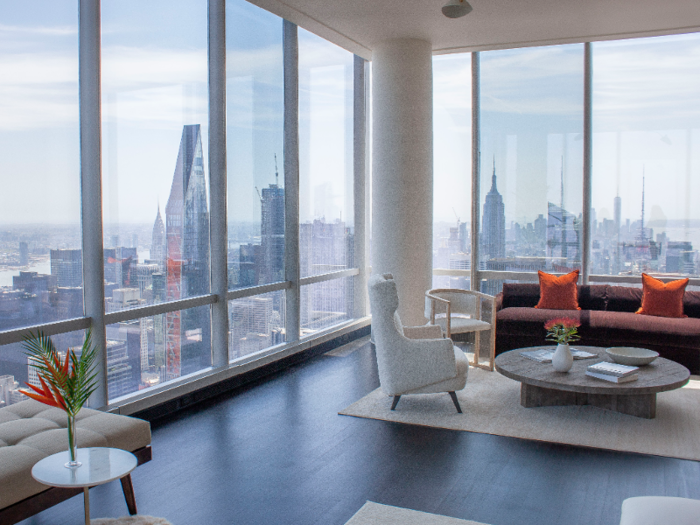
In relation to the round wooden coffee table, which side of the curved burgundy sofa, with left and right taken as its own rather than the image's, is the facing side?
front

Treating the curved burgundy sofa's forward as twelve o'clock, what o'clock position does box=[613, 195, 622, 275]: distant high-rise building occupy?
The distant high-rise building is roughly at 6 o'clock from the curved burgundy sofa.

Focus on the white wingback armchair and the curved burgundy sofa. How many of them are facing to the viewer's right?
1

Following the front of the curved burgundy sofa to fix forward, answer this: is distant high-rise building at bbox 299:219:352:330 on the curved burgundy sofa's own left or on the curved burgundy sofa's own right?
on the curved burgundy sofa's own right

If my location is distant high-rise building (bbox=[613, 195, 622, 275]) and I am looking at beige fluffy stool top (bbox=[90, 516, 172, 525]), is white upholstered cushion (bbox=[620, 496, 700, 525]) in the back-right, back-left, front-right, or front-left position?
front-left

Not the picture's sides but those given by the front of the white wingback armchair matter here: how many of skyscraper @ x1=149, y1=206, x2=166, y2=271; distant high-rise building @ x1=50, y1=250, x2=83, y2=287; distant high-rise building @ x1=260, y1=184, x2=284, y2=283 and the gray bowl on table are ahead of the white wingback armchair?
1

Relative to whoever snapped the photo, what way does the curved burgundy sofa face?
facing the viewer

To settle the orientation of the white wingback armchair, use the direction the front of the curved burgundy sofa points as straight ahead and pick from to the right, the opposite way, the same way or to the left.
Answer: to the left

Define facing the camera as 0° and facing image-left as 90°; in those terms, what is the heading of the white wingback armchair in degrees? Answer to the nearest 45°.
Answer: approximately 270°

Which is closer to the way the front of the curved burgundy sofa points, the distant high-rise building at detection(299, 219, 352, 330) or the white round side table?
the white round side table

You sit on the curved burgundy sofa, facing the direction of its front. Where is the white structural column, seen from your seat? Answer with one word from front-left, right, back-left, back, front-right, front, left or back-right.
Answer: right

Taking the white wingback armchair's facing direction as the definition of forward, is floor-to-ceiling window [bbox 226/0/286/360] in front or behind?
behind

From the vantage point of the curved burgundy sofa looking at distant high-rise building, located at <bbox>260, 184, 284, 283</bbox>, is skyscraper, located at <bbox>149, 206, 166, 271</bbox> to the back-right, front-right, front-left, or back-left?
front-left
